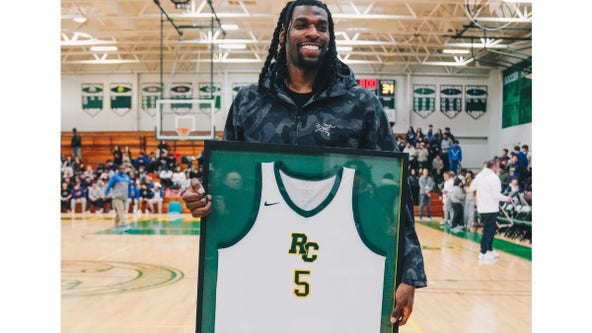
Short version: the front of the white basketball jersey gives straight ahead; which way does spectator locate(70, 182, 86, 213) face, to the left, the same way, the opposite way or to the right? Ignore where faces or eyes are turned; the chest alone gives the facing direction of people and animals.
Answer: the same way

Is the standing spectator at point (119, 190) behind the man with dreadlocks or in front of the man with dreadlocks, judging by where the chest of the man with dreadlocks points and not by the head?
behind

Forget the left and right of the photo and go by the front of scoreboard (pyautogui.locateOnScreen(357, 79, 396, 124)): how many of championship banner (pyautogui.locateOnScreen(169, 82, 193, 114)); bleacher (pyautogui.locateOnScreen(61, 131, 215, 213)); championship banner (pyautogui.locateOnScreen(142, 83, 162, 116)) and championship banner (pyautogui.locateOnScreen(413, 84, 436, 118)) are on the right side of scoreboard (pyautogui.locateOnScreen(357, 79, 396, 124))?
3

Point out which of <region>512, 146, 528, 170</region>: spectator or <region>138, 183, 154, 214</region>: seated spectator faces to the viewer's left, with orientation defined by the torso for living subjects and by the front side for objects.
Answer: <region>512, 146, 528, 170</region>: spectator

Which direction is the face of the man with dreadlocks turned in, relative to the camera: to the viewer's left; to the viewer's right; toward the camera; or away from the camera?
toward the camera

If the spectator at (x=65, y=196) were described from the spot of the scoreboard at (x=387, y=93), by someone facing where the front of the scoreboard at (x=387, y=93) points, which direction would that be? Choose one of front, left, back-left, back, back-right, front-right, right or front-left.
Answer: front-right

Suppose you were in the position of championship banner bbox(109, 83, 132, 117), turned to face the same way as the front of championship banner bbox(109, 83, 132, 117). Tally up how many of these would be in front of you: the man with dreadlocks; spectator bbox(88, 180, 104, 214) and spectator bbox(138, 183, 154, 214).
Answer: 3

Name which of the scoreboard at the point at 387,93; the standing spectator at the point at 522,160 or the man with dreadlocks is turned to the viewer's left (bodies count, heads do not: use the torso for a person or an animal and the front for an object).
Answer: the standing spectator

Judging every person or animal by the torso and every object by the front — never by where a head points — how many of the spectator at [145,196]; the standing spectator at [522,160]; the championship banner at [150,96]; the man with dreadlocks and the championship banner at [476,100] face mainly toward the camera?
4

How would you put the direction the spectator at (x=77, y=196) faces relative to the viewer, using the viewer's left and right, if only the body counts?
facing the viewer

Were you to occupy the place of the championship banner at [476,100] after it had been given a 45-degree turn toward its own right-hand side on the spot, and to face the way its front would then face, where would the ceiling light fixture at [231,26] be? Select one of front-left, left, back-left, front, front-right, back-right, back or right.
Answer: front

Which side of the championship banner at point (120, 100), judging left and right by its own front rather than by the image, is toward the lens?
front

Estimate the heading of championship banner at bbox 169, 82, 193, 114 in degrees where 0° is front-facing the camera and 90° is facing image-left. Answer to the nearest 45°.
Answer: approximately 0°

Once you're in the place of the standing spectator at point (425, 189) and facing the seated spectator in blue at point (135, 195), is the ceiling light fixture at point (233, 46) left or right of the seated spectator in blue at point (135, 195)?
right

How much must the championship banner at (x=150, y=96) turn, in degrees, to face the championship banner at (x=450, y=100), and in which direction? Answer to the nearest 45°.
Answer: approximately 90° to its left

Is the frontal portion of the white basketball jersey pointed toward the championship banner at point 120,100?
no

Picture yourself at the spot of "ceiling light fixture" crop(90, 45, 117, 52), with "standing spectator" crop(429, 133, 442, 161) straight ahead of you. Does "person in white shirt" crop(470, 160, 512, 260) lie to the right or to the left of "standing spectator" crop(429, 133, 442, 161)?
right

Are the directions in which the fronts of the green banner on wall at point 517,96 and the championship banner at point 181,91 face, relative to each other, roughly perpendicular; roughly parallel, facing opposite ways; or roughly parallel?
roughly perpendicular
